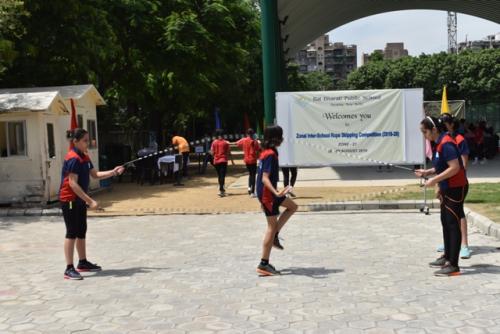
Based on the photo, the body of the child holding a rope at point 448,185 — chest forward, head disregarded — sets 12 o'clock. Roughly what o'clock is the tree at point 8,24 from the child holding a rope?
The tree is roughly at 1 o'clock from the child holding a rope.

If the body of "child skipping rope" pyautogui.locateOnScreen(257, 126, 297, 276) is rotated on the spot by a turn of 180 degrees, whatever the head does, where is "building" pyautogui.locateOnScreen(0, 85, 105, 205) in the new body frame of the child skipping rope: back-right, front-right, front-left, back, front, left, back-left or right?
front-right

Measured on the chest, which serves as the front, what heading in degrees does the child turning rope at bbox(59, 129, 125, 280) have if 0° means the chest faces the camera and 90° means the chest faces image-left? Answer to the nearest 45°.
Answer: approximately 270°

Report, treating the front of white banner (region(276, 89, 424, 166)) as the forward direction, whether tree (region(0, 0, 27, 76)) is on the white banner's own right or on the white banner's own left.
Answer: on the white banner's own right

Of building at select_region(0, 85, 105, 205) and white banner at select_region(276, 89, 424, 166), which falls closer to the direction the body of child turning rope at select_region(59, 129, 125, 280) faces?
the white banner

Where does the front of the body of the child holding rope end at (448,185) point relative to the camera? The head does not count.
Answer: to the viewer's left

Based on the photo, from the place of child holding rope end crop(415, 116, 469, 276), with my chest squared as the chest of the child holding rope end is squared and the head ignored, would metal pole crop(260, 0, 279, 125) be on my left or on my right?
on my right

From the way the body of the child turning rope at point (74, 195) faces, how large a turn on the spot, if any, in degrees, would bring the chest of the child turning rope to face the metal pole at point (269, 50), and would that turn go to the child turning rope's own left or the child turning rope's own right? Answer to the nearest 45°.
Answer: approximately 45° to the child turning rope's own left

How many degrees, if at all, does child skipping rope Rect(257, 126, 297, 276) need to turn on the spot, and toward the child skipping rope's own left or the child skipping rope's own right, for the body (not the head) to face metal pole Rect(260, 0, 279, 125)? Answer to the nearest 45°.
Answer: approximately 90° to the child skipping rope's own left

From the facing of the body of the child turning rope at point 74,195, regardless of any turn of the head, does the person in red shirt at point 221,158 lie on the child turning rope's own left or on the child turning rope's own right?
on the child turning rope's own left

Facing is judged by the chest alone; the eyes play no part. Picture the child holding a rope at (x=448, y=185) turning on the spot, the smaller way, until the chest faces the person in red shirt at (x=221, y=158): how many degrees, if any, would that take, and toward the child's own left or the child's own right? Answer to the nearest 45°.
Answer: approximately 45° to the child's own right

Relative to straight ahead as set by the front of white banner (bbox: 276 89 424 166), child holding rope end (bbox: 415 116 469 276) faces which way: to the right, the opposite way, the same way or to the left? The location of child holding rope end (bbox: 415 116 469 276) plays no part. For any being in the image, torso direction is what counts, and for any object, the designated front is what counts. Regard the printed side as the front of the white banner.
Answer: to the right

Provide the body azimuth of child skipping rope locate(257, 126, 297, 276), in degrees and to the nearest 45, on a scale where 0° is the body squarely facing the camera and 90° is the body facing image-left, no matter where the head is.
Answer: approximately 270°
